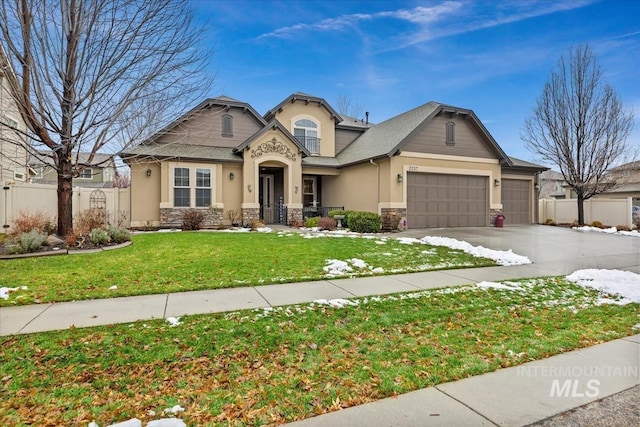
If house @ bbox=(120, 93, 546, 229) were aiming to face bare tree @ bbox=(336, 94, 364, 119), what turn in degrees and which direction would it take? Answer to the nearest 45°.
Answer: approximately 180°

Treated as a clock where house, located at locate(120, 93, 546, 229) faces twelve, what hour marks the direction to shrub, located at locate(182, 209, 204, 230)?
The shrub is roughly at 2 o'clock from the house.

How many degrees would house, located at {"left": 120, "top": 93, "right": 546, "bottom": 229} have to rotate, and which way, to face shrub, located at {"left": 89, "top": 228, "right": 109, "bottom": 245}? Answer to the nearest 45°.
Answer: approximately 45° to its right

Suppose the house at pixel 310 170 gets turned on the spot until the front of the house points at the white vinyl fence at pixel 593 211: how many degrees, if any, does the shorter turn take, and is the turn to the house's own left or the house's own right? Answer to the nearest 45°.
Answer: approximately 90° to the house's own left

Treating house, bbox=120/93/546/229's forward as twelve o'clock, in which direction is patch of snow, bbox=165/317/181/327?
The patch of snow is roughly at 12 o'clock from the house.

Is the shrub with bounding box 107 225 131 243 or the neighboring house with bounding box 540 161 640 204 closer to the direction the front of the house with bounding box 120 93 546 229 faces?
the shrub

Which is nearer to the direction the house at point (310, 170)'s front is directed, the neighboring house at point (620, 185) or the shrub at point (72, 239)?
the shrub

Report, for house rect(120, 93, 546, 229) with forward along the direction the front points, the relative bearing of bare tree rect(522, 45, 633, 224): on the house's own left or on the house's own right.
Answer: on the house's own left

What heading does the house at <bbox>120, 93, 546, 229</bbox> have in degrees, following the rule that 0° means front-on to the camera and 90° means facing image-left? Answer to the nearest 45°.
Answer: approximately 0°
